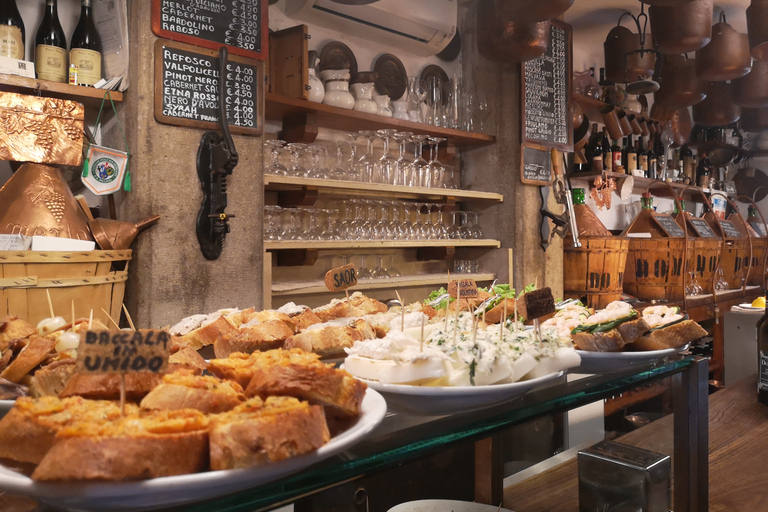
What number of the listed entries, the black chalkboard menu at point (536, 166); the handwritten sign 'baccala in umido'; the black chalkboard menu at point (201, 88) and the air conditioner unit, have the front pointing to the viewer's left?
0

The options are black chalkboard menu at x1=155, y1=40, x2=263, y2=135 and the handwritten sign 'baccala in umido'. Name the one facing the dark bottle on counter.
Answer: the black chalkboard menu

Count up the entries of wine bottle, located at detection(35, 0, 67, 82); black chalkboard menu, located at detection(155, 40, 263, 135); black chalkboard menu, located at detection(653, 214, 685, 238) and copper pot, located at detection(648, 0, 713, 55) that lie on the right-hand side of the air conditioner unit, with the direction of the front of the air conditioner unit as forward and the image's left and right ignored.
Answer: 2

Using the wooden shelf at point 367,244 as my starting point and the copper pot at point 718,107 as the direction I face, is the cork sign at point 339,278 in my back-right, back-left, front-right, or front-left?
back-right

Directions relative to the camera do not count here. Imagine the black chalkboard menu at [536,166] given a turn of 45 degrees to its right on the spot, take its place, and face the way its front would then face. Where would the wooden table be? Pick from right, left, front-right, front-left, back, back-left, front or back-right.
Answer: front

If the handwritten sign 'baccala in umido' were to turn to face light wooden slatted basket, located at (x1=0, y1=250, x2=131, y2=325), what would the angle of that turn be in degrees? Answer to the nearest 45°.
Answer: approximately 180°

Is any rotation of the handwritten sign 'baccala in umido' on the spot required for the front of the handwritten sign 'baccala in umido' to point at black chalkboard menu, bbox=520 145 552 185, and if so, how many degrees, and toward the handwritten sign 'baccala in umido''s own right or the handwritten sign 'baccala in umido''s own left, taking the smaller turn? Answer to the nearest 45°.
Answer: approximately 135° to the handwritten sign 'baccala in umido''s own left

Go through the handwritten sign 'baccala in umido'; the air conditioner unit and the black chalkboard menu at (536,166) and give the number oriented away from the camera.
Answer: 0

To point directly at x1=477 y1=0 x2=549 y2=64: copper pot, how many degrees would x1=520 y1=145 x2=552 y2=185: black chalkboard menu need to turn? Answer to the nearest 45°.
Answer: approximately 45° to its right

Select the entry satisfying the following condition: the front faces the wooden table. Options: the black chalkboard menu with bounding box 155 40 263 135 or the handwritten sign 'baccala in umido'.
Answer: the black chalkboard menu

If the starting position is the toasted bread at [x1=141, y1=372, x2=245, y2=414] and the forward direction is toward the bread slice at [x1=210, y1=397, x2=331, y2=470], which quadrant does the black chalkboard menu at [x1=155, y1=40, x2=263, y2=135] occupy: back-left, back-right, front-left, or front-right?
back-left

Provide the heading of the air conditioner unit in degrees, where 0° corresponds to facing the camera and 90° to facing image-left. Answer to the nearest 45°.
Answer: approximately 315°

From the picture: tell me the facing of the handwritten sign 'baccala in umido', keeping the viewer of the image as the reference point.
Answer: facing the viewer

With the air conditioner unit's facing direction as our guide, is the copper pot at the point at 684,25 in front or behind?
in front

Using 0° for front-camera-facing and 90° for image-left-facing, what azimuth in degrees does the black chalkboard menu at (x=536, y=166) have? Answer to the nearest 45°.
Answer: approximately 315°

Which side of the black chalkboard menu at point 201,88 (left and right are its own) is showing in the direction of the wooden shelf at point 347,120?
left

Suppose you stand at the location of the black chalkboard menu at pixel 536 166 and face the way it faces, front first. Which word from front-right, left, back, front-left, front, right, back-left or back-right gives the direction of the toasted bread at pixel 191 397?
front-right

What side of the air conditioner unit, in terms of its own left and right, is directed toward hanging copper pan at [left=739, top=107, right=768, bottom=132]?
left
